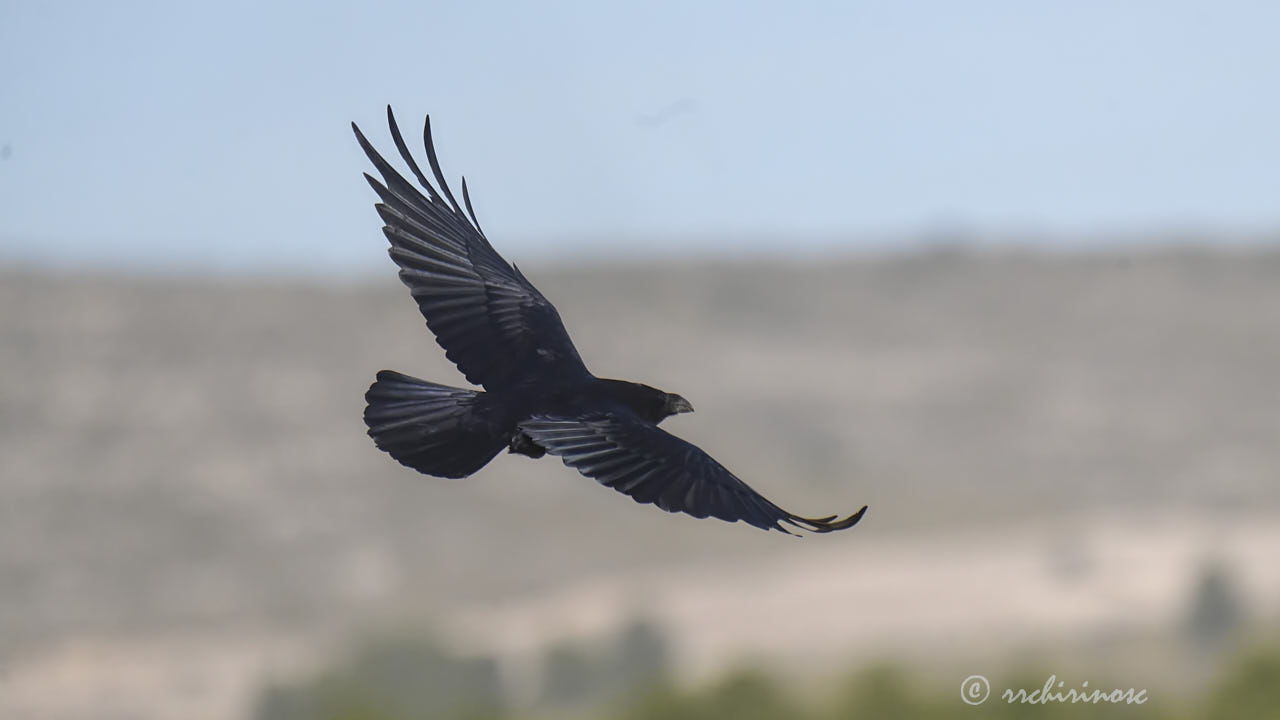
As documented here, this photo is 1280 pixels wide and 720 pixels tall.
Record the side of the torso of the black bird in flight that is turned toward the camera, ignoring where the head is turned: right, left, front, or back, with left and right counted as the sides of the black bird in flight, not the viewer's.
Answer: right
